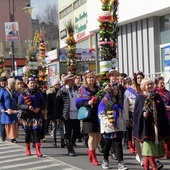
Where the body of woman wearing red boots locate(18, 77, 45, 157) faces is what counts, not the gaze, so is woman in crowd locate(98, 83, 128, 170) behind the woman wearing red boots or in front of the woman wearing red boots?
in front

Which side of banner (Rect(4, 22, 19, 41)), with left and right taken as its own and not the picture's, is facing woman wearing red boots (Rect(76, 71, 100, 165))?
front

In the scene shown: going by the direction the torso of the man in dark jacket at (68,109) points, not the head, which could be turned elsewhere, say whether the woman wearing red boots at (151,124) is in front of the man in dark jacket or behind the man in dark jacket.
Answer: in front

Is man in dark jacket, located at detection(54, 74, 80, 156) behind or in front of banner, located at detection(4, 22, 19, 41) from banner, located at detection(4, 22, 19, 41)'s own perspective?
in front

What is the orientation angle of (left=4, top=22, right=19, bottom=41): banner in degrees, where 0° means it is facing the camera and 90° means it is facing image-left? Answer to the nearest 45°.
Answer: approximately 0°

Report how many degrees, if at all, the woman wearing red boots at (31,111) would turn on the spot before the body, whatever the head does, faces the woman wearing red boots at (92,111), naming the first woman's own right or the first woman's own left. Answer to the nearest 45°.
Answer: approximately 45° to the first woman's own left

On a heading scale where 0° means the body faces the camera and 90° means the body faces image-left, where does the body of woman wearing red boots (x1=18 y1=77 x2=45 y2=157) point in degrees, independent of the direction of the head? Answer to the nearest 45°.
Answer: approximately 0°

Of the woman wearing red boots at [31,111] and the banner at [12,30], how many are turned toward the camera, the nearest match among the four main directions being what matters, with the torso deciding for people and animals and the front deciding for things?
2

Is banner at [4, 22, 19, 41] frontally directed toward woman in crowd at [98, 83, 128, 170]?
yes

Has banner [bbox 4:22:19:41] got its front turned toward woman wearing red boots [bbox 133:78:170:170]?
yes
